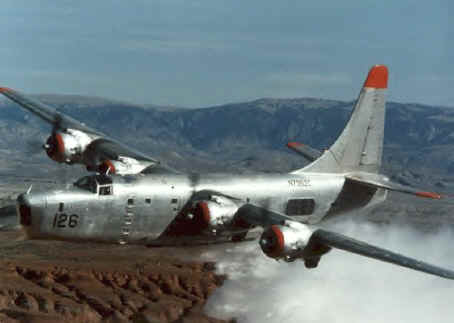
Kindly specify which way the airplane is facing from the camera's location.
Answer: facing the viewer and to the left of the viewer
